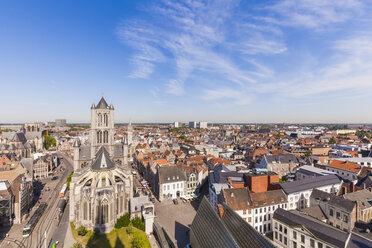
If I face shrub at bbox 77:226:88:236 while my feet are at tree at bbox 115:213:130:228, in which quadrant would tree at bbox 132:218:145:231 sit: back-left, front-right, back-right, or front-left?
back-left

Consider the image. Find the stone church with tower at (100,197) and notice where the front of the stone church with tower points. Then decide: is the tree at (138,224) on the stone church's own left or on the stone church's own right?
on the stone church's own right

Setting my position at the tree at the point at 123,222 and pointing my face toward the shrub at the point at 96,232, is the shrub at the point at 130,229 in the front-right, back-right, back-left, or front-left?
back-left

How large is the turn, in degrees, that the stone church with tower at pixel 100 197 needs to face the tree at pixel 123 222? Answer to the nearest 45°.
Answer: approximately 135° to its right

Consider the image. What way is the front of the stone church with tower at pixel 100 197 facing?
away from the camera
